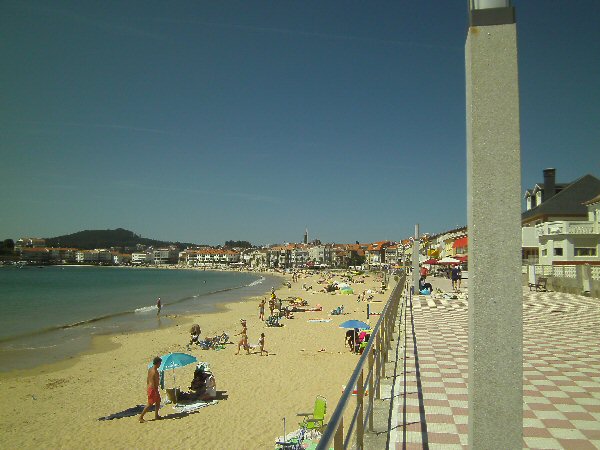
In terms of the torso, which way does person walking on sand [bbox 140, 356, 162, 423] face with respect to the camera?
to the viewer's right

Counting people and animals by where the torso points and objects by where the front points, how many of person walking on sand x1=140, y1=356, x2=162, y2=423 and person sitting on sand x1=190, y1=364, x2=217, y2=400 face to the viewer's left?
1

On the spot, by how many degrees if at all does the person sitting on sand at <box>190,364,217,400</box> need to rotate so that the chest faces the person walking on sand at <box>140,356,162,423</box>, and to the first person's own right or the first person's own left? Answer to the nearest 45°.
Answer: approximately 45° to the first person's own left

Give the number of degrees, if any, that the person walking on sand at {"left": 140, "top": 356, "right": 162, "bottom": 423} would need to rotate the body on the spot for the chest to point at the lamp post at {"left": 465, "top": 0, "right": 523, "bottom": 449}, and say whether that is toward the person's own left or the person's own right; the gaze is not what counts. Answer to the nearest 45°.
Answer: approximately 90° to the person's own right

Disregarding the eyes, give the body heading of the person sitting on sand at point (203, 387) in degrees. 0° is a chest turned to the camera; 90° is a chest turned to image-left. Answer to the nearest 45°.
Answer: approximately 90°

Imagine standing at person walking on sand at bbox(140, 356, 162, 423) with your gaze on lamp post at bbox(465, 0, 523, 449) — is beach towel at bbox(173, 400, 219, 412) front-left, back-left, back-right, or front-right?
back-left
